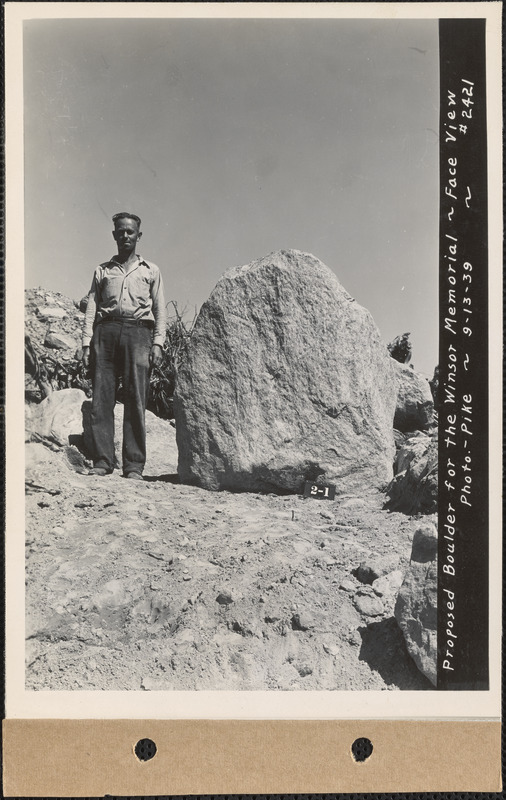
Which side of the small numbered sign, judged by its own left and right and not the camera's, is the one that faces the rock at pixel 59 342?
right

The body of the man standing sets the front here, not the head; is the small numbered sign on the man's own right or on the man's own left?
on the man's own left

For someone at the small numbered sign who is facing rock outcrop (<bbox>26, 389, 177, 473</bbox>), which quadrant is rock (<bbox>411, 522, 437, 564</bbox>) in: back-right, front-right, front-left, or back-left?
back-left

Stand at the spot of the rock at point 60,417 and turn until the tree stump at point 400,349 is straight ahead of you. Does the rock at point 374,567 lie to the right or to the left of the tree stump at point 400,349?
right

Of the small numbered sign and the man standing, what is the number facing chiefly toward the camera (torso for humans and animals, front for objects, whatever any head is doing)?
2

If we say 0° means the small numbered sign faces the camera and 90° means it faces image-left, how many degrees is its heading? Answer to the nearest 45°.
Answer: approximately 0°
